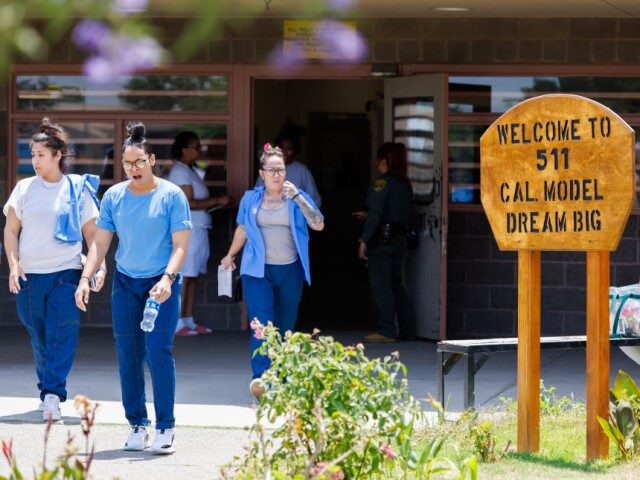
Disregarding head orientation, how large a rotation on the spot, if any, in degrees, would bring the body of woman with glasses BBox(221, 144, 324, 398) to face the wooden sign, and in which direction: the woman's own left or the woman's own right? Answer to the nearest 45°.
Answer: approximately 45° to the woman's own left

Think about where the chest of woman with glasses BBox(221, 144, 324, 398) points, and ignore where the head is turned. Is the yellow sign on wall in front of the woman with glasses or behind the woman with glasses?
behind

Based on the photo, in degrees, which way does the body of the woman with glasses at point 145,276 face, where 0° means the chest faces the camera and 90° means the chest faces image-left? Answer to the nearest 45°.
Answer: approximately 0°

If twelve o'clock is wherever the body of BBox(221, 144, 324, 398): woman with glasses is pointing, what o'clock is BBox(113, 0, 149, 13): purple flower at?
The purple flower is roughly at 12 o'clock from the woman with glasses.

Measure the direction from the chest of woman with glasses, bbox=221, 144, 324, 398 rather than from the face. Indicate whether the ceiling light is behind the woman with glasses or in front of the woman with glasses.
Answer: behind

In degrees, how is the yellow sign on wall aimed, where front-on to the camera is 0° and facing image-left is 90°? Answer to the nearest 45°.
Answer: approximately 0°

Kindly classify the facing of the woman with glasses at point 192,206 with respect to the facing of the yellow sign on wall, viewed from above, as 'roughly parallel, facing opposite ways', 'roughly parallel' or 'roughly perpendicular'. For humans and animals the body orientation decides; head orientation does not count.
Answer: roughly perpendicular
